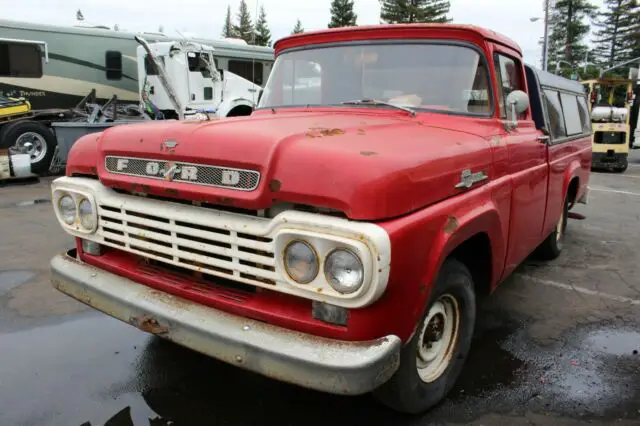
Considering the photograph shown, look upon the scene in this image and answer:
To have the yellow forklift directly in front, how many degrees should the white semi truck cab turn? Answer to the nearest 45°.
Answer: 0° — it already faces it

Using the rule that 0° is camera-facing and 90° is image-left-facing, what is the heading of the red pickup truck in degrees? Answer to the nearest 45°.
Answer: approximately 45°

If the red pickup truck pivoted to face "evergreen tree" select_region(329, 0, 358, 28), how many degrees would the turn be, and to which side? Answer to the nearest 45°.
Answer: approximately 135° to its right

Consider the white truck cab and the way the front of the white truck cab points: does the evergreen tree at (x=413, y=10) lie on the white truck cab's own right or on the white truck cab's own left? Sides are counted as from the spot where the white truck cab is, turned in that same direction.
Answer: on the white truck cab's own left

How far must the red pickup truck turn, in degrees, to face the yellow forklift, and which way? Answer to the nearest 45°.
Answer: approximately 180°

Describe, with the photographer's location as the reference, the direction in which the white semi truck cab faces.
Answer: facing to the right of the viewer
